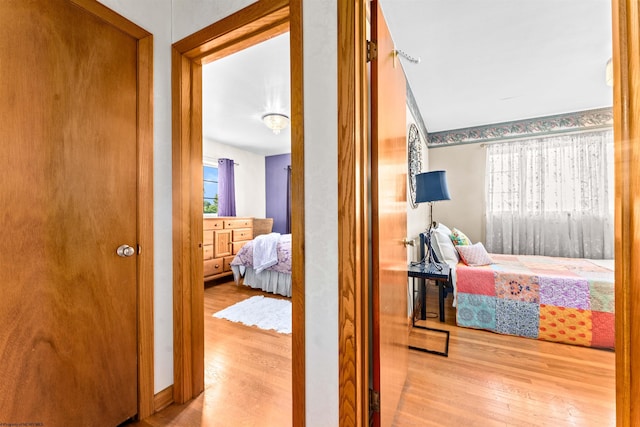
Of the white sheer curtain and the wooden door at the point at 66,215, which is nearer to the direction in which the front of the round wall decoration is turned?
the white sheer curtain

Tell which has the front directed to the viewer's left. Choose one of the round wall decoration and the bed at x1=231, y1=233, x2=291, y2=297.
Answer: the bed

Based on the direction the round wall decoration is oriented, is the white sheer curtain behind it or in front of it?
in front

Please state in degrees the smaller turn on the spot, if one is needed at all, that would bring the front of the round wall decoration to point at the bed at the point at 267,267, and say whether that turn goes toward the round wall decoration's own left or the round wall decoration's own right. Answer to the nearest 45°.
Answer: approximately 180°

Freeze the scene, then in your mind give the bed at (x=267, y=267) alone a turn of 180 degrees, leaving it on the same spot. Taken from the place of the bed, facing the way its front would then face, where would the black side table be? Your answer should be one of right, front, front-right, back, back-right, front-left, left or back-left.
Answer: front-right

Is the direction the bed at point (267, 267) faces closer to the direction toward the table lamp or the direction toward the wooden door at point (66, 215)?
the wooden door

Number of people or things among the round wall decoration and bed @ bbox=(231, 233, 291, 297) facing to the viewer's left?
1

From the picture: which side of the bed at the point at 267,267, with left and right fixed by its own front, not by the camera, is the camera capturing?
left

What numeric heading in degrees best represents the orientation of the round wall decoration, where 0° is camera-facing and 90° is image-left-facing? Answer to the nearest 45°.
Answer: approximately 270°

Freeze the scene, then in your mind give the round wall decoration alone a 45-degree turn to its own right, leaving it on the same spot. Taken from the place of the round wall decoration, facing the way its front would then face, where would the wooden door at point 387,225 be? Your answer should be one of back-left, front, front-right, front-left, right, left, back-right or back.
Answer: front-right

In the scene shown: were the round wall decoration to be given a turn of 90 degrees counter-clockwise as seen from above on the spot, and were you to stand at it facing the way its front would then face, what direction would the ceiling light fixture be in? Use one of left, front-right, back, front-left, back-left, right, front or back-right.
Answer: left

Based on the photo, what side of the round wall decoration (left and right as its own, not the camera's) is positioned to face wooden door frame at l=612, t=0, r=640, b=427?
right
